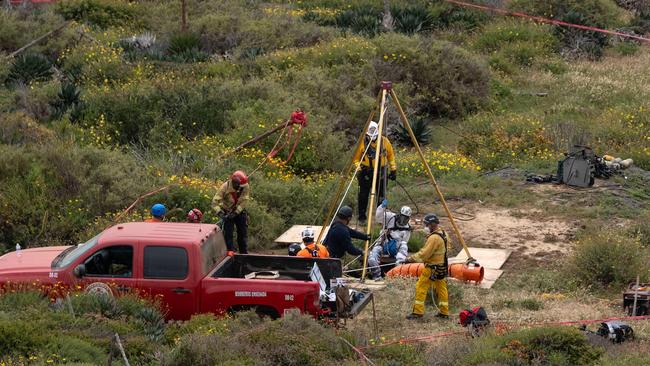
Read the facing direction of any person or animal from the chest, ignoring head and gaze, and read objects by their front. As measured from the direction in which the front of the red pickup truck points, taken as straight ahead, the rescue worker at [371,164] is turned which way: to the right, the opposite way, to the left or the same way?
to the left

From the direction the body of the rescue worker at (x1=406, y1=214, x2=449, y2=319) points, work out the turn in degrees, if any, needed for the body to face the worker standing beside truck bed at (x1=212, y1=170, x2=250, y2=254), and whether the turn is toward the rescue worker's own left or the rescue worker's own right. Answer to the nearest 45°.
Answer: approximately 45° to the rescue worker's own right

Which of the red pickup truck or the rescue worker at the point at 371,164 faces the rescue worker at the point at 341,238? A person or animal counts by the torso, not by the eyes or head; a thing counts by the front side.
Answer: the rescue worker at the point at 371,164

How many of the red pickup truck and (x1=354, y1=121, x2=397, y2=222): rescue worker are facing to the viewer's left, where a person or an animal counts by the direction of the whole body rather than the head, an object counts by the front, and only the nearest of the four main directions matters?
1

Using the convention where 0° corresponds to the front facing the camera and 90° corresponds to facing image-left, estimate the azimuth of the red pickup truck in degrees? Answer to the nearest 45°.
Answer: approximately 90°

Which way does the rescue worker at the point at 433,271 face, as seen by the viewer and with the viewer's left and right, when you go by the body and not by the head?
facing to the left of the viewer

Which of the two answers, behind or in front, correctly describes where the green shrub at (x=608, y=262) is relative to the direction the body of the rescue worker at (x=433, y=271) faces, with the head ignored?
behind

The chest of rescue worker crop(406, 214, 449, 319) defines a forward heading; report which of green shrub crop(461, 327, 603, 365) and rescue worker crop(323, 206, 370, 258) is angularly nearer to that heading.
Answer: the rescue worker

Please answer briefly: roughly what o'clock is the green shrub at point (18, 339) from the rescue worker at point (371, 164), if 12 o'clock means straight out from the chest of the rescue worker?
The green shrub is roughly at 1 o'clock from the rescue worker.

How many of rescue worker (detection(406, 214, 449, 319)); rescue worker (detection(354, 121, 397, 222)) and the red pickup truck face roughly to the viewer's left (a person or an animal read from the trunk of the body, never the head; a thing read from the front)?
2

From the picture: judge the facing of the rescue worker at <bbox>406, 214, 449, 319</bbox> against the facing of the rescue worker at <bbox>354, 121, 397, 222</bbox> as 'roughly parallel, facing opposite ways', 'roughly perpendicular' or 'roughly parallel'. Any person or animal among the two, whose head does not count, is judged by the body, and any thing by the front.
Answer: roughly perpendicular
